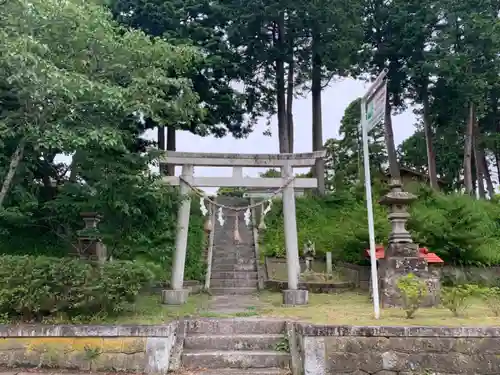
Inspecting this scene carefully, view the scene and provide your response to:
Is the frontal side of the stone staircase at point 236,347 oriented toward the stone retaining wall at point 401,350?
no

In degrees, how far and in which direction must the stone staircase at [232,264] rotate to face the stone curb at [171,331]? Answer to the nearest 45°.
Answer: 0° — it already faces it

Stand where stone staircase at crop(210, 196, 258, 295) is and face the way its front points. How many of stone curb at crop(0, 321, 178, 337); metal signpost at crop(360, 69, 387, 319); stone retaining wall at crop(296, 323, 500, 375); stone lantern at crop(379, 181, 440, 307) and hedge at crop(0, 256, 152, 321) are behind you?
0

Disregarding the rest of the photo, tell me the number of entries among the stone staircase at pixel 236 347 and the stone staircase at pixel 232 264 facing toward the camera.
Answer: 2

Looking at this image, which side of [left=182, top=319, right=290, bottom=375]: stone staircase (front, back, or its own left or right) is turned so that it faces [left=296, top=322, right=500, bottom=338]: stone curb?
left

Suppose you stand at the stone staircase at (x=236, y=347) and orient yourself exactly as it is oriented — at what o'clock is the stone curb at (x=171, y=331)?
The stone curb is roughly at 2 o'clock from the stone staircase.

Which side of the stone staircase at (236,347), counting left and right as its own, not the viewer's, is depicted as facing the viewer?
front

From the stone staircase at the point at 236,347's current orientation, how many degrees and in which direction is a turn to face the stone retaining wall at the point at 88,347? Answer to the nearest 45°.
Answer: approximately 90° to its right

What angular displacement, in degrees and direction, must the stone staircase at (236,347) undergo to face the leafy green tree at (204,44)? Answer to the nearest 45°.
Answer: approximately 180°

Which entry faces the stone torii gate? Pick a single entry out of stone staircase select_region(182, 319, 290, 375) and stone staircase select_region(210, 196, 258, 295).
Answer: stone staircase select_region(210, 196, 258, 295)

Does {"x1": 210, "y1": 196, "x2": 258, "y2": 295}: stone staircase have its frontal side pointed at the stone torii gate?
yes

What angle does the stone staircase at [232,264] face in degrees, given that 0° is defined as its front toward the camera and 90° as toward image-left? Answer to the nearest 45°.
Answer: approximately 0°

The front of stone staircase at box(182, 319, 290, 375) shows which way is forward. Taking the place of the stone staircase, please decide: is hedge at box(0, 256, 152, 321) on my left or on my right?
on my right

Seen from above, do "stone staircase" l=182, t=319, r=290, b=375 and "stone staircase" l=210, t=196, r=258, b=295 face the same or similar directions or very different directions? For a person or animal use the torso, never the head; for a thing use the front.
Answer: same or similar directions
